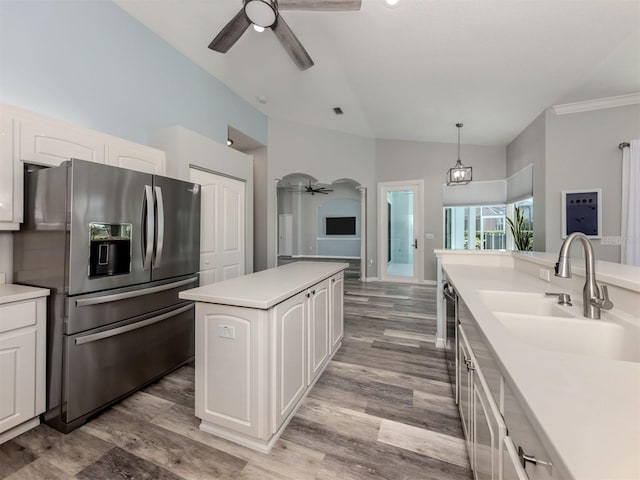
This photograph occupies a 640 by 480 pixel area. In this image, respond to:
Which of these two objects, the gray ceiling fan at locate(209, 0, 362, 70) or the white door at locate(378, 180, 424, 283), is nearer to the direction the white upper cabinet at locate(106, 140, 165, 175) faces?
the gray ceiling fan

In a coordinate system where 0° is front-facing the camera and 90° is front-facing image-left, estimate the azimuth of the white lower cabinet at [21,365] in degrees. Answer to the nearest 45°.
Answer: approximately 315°

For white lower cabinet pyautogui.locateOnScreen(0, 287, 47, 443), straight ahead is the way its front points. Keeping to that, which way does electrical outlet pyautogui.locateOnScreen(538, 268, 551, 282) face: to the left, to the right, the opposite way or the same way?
the opposite way

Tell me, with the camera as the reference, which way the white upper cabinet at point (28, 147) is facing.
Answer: facing the viewer and to the right of the viewer

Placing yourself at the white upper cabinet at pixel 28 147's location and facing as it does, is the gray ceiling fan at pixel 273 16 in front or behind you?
in front

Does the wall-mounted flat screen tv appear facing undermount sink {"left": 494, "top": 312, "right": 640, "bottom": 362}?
yes

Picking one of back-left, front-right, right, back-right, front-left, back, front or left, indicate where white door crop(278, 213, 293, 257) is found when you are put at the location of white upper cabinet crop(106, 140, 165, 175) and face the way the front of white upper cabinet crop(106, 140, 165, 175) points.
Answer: left

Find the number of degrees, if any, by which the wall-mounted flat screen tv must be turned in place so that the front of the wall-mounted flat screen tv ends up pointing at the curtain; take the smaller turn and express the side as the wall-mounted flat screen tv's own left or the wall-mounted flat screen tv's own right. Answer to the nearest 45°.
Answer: approximately 45° to the wall-mounted flat screen tv's own left

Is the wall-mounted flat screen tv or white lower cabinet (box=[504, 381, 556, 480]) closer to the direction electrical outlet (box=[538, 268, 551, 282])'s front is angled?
the white lower cabinet

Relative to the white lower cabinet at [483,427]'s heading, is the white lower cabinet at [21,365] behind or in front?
in front

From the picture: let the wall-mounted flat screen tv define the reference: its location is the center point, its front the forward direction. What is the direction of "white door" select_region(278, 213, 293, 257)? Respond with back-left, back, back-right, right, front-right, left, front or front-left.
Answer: right

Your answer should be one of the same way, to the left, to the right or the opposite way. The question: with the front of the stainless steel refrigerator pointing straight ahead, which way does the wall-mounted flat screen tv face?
to the right

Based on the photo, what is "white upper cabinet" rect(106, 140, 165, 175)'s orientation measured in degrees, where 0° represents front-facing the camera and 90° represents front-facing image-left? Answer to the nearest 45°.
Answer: approximately 315°

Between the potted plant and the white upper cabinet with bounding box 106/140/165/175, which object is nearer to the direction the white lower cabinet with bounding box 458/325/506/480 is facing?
the white upper cabinet

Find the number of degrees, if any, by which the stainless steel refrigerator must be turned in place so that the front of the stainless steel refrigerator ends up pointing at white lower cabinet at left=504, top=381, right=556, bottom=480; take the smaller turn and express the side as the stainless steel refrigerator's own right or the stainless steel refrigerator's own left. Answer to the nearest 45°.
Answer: approximately 45° to the stainless steel refrigerator's own right

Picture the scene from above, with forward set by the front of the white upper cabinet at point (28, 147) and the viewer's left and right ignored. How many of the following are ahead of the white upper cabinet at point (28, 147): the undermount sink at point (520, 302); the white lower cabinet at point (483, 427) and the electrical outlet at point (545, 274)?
3

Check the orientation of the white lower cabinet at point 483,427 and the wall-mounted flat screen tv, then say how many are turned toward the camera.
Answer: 1

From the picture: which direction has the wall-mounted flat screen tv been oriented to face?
toward the camera
